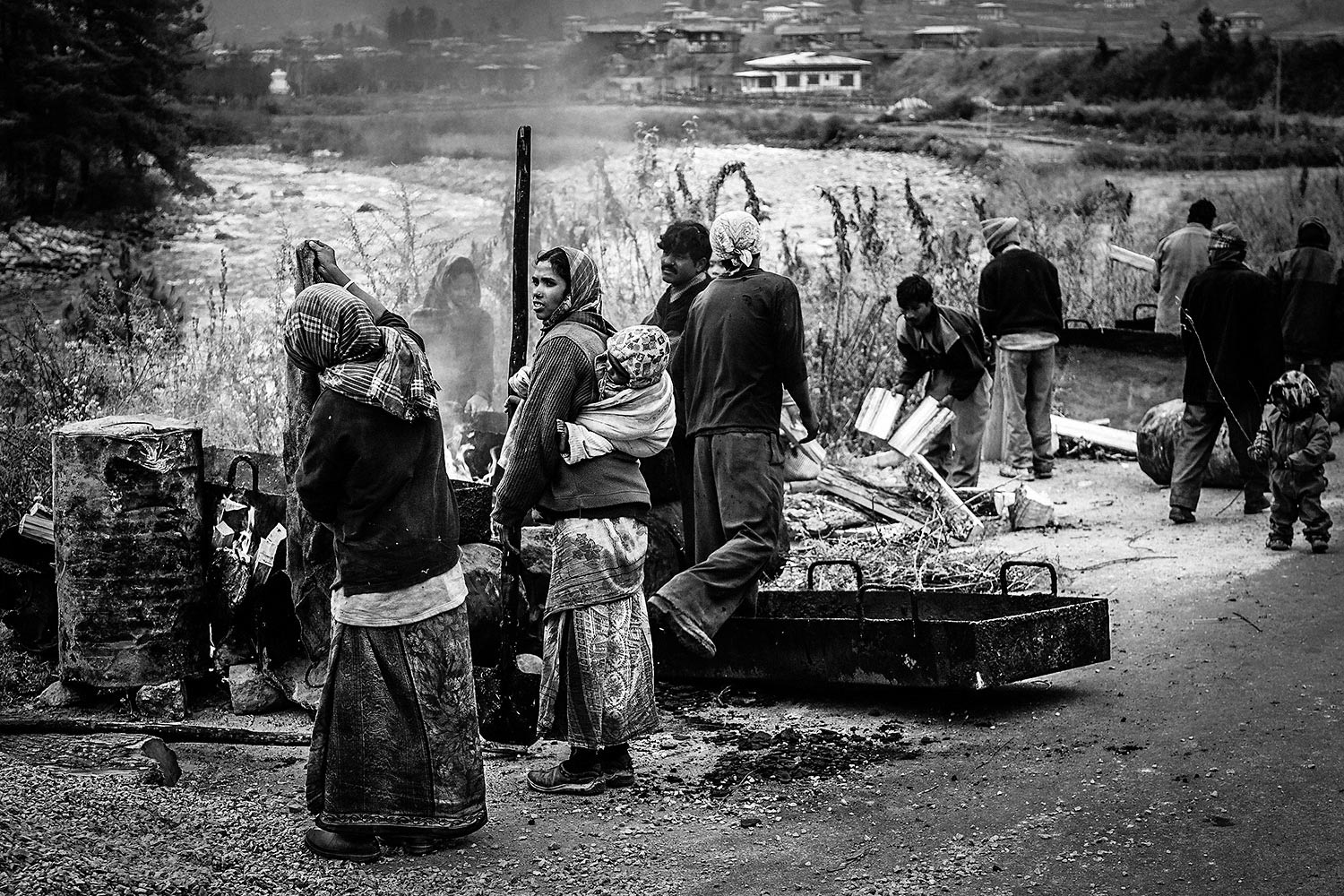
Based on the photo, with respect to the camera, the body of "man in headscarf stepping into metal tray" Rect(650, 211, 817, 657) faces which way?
away from the camera

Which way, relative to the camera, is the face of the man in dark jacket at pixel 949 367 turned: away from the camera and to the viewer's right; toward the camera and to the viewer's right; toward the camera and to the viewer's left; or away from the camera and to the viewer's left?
toward the camera and to the viewer's left

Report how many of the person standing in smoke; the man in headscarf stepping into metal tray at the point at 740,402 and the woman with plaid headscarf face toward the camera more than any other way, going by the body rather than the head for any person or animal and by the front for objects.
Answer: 1

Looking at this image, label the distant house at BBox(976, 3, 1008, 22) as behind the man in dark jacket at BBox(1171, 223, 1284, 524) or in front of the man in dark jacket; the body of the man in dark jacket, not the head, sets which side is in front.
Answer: in front

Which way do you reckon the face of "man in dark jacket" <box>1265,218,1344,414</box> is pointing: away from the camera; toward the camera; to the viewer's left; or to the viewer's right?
away from the camera

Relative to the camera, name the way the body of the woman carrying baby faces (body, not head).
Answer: to the viewer's left

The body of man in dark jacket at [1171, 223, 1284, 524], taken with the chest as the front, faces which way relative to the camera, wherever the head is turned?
away from the camera

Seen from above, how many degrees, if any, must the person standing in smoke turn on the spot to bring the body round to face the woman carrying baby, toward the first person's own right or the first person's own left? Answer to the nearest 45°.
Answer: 0° — they already face them

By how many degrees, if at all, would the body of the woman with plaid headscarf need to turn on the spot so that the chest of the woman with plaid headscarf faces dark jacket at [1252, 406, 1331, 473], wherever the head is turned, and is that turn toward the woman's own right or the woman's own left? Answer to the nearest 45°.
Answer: approximately 90° to the woman's own right

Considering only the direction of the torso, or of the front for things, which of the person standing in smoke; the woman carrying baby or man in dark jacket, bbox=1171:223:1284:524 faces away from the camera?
the man in dark jacket

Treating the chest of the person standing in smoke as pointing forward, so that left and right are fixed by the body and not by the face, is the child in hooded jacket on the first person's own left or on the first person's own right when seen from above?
on the first person's own left
